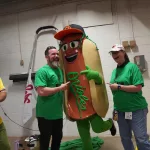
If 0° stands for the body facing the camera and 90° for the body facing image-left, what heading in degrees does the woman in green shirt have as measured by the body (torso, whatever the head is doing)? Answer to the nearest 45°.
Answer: approximately 45°

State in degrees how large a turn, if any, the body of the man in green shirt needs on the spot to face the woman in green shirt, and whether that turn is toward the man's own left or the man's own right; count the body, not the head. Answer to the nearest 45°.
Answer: approximately 45° to the man's own left

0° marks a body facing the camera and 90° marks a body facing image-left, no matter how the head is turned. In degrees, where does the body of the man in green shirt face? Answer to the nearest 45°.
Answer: approximately 315°
